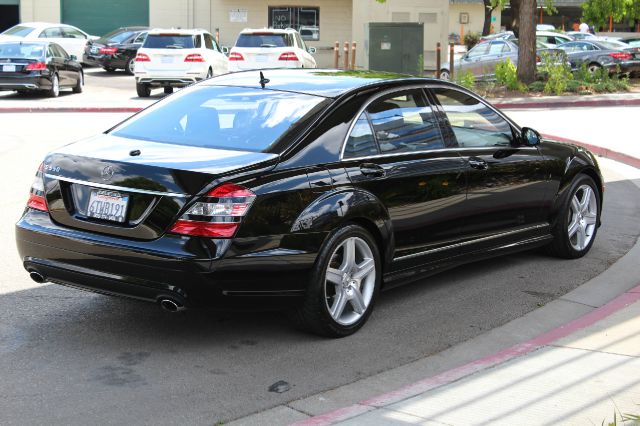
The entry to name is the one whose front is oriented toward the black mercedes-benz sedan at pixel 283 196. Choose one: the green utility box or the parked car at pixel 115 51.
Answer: the green utility box

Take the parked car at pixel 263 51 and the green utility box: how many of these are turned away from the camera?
1

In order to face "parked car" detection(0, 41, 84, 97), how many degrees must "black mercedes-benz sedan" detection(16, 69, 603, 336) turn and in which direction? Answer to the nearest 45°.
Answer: approximately 45° to its left

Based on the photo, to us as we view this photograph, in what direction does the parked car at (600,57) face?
facing away from the viewer and to the left of the viewer

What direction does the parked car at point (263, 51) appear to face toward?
away from the camera

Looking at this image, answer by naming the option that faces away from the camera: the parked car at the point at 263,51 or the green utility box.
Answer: the parked car

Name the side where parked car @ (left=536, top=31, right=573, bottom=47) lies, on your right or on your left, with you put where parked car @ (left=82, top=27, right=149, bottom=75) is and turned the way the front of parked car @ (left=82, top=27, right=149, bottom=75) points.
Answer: on your right

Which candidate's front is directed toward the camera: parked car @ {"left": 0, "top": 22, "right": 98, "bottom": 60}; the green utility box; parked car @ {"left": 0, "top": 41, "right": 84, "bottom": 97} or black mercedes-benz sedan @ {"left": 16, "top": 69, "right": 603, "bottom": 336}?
the green utility box

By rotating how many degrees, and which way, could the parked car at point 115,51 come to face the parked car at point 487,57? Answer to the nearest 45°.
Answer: approximately 90° to its right

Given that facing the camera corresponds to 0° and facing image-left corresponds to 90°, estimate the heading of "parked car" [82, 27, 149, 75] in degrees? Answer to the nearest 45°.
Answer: approximately 225°

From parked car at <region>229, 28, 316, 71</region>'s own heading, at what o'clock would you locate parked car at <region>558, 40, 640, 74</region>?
parked car at <region>558, 40, 640, 74</region> is roughly at 2 o'clock from parked car at <region>229, 28, 316, 71</region>.

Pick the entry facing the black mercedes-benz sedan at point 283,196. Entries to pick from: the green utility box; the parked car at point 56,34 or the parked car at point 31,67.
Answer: the green utility box

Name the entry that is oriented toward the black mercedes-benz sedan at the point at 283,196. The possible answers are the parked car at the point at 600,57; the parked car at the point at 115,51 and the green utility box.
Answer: the green utility box

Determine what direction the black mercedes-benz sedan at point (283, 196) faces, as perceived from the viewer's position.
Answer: facing away from the viewer and to the right of the viewer

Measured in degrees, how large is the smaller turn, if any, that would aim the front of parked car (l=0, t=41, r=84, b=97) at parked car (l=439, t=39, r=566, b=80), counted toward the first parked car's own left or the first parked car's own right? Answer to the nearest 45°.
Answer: approximately 45° to the first parked car's own right

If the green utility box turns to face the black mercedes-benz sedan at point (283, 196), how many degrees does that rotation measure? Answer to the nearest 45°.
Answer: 0° — it already faces it
